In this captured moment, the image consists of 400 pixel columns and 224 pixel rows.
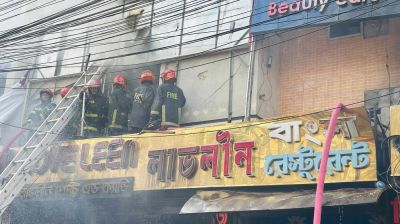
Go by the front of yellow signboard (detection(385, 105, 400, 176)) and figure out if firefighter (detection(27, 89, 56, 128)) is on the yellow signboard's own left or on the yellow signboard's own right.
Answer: on the yellow signboard's own right

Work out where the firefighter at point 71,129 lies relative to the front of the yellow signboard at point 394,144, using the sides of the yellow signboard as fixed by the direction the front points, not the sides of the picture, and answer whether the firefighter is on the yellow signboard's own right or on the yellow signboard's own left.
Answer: on the yellow signboard's own right
